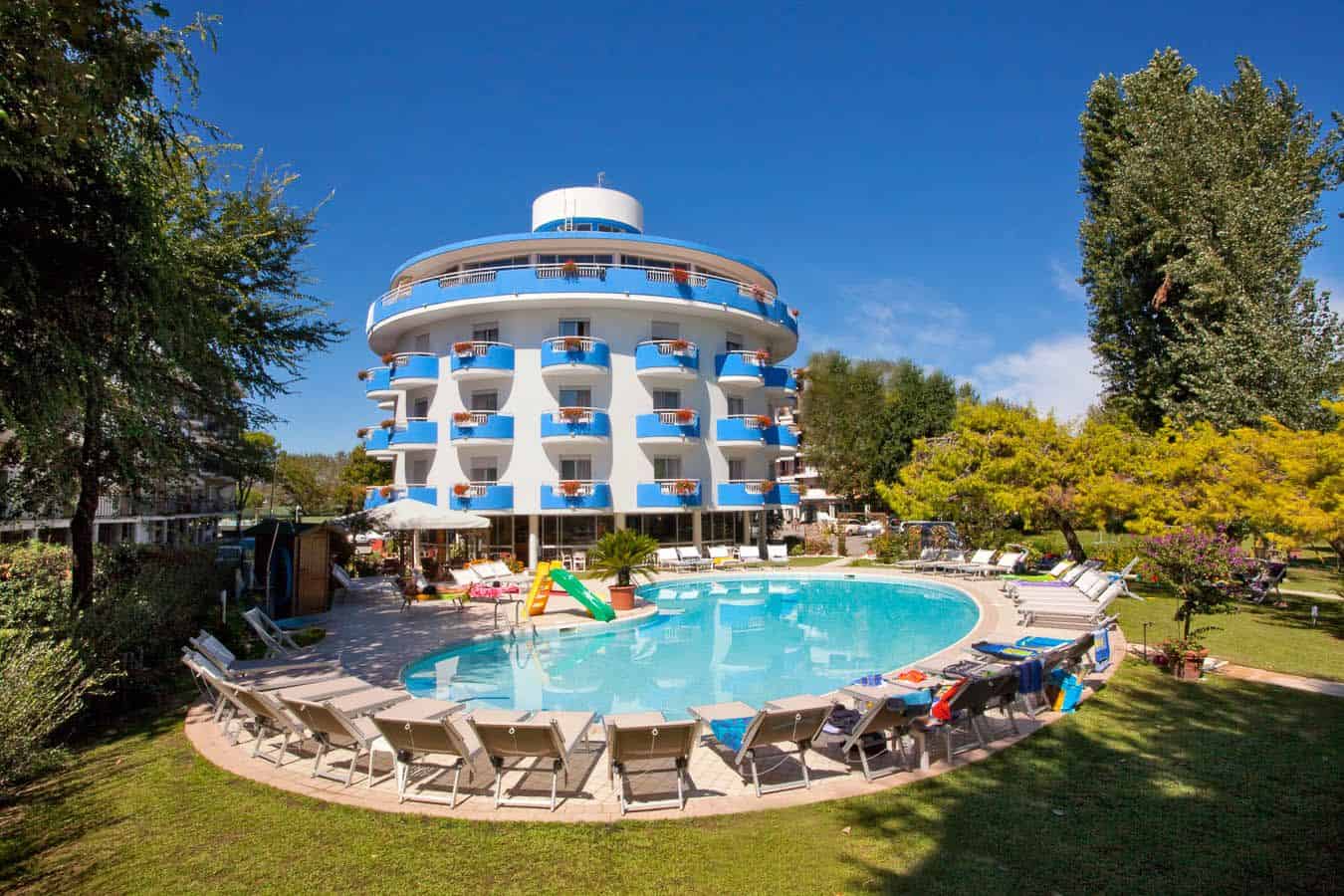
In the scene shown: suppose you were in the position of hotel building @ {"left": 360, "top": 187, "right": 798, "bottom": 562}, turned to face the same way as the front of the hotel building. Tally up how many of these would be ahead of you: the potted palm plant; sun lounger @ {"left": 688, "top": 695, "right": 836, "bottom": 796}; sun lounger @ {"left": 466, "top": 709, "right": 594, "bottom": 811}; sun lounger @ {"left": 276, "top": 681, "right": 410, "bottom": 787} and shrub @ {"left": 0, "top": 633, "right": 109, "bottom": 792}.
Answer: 5

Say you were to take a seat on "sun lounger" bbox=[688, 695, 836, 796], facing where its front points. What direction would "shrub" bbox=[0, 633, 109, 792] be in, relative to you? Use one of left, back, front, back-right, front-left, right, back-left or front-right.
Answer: front-left

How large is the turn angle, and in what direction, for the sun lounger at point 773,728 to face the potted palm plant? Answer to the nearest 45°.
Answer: approximately 45° to its right

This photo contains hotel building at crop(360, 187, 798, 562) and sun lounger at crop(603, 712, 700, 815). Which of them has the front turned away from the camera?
the sun lounger

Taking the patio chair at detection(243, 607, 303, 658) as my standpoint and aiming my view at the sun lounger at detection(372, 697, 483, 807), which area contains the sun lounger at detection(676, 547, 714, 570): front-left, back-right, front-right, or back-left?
back-left

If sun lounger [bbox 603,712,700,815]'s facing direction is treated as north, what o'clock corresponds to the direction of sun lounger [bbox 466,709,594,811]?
sun lounger [bbox 466,709,594,811] is roughly at 9 o'clock from sun lounger [bbox 603,712,700,815].

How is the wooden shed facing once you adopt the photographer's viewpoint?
facing the viewer and to the right of the viewer

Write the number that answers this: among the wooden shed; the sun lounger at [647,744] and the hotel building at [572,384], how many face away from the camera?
1

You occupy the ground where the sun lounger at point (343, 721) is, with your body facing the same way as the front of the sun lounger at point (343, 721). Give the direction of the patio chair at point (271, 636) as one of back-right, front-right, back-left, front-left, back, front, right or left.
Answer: front-left

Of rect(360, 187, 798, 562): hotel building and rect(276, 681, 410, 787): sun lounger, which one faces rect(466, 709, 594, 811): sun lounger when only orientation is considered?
the hotel building

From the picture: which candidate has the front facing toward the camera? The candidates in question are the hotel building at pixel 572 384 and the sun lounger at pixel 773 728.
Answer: the hotel building

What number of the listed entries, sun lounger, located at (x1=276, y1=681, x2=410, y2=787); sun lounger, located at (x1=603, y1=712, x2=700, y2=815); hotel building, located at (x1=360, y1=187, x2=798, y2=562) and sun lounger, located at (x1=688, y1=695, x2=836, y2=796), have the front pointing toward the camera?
1

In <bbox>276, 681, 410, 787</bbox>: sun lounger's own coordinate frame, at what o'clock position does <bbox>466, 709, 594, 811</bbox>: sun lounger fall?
<bbox>466, 709, 594, 811</bbox>: sun lounger is roughly at 3 o'clock from <bbox>276, 681, 410, 787</bbox>: sun lounger.

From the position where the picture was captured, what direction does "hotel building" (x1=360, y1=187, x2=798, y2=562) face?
facing the viewer

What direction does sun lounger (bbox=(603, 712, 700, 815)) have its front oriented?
away from the camera
